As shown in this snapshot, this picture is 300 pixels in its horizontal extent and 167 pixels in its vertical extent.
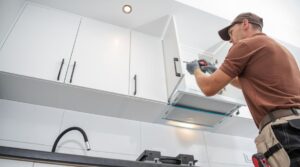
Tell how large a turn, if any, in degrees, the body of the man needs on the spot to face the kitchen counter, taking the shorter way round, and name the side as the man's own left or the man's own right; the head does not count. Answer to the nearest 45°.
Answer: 0° — they already face it

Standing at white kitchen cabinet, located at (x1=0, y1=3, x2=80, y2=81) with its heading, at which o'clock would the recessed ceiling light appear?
The recessed ceiling light is roughly at 10 o'clock from the white kitchen cabinet.

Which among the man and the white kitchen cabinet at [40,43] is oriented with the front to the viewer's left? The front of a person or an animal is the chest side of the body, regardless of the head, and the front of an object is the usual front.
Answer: the man

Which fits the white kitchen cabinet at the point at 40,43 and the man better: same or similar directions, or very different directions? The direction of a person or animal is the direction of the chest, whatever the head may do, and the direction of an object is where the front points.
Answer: very different directions

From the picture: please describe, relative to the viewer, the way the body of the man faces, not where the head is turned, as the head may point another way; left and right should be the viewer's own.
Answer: facing to the left of the viewer

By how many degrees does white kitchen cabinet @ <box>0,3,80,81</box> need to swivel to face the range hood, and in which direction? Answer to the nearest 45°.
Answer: approximately 90° to its left

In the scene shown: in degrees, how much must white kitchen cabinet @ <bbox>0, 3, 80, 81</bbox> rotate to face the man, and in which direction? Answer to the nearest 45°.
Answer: approximately 45° to its left

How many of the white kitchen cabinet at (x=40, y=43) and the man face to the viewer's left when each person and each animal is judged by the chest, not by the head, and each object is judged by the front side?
1

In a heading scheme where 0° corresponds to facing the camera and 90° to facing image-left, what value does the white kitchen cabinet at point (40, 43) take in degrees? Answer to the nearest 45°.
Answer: approximately 0°
